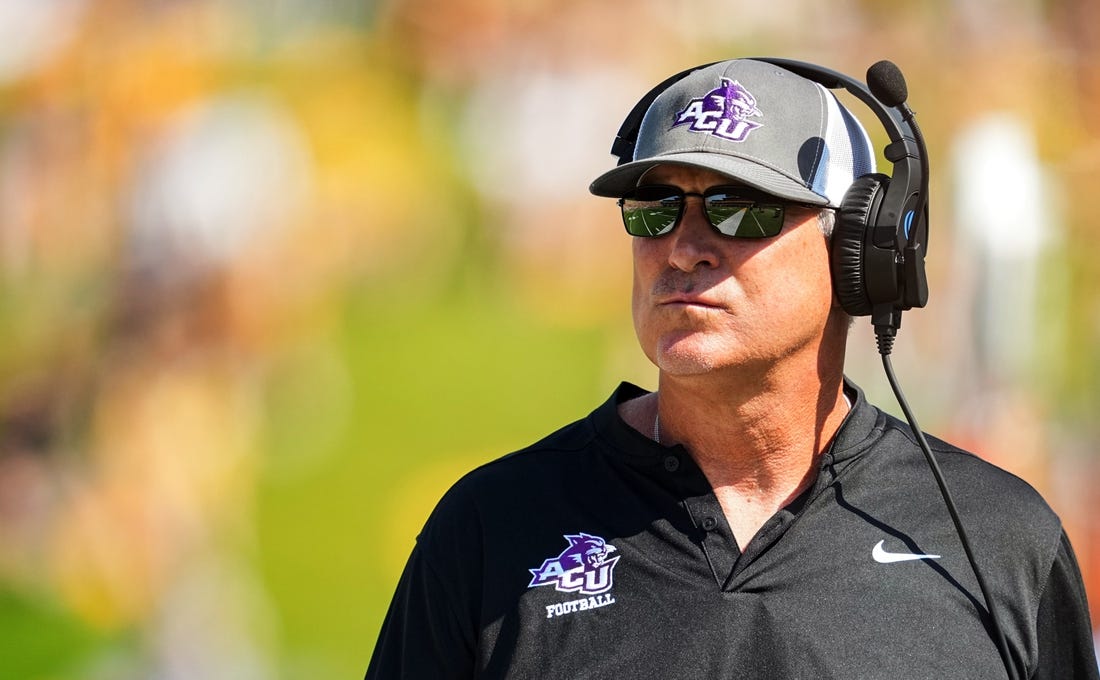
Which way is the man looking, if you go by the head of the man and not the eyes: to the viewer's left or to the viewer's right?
to the viewer's left

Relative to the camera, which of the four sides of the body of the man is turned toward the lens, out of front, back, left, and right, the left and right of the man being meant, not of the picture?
front
